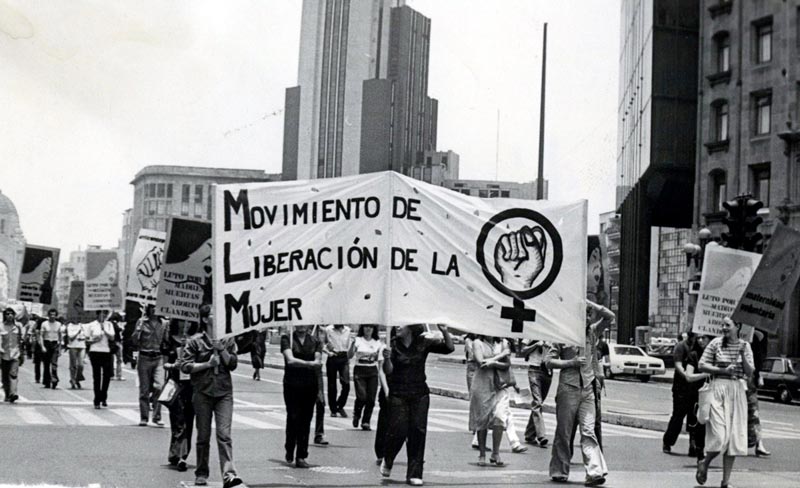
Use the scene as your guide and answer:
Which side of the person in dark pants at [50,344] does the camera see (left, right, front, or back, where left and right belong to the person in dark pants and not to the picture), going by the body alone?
front

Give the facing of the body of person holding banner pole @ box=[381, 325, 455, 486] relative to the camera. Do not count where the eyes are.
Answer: toward the camera

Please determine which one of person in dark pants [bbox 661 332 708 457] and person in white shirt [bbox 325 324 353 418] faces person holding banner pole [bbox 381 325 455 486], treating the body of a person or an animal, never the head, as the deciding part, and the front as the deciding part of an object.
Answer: the person in white shirt

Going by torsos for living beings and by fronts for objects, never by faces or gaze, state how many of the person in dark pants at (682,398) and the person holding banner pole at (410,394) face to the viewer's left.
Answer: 0

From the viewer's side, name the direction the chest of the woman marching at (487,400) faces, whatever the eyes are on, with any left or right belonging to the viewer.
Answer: facing the viewer and to the right of the viewer

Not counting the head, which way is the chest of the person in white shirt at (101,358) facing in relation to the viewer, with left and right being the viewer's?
facing the viewer

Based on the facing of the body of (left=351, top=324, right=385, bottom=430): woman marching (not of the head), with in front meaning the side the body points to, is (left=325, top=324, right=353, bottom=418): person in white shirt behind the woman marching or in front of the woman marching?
behind

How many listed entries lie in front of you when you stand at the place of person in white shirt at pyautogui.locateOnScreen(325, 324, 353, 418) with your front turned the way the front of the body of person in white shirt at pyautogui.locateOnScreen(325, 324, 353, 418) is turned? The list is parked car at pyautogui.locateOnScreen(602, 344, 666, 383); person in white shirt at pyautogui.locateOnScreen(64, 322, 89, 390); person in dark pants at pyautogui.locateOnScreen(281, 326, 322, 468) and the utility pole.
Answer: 1

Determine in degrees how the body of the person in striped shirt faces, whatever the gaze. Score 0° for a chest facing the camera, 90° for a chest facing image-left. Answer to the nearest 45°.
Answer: approximately 0°

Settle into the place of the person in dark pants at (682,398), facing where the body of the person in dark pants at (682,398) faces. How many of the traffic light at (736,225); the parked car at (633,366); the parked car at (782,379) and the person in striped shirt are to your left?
3

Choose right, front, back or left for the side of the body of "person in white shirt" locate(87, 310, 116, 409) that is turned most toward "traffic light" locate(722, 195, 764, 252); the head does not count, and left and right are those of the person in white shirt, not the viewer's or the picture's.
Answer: left
